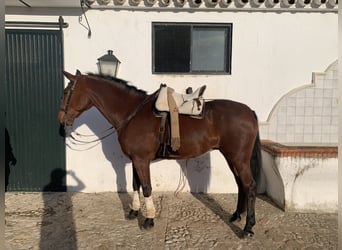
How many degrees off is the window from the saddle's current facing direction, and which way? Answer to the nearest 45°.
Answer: approximately 90° to its right

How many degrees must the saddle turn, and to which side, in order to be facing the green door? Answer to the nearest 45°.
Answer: approximately 45° to its right

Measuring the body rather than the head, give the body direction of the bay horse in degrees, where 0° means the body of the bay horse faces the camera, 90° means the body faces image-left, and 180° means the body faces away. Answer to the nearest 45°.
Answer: approximately 90°

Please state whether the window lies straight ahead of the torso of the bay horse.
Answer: no

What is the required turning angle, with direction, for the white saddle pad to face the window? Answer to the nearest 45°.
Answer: approximately 90° to its right

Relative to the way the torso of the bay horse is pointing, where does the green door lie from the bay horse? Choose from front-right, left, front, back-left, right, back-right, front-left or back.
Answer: front-right

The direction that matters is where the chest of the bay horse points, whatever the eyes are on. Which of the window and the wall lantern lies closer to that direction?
the wall lantern

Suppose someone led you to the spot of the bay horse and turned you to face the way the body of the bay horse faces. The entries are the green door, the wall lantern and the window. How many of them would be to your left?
0

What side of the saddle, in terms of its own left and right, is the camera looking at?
left

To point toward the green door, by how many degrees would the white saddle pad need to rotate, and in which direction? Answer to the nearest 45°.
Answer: approximately 45° to its right

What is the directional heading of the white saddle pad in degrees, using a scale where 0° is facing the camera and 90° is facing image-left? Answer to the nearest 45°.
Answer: approximately 90°

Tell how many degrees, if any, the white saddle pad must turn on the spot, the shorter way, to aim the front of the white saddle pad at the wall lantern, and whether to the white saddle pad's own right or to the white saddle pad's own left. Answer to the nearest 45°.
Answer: approximately 45° to the white saddle pad's own right
